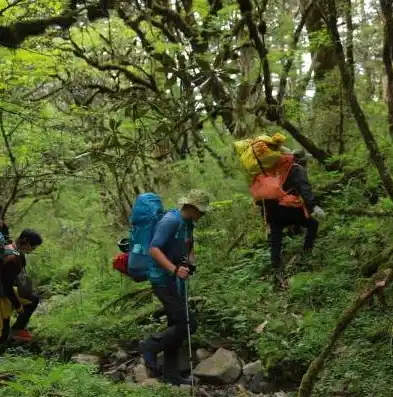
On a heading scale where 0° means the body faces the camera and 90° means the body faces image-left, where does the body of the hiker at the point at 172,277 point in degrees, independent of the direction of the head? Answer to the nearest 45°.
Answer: approximately 270°

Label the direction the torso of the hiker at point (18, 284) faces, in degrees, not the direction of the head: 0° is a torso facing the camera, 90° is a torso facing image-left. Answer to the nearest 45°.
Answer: approximately 270°

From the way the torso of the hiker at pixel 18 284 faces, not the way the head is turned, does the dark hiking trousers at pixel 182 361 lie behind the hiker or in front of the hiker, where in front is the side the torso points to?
in front

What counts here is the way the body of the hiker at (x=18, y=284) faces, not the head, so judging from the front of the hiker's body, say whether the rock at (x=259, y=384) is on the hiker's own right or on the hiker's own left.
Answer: on the hiker's own right

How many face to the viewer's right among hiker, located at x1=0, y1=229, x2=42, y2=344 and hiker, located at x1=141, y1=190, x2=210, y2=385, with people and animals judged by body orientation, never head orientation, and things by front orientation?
2

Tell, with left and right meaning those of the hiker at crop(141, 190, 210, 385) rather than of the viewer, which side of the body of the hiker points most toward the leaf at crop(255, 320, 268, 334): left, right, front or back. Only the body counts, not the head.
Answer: front

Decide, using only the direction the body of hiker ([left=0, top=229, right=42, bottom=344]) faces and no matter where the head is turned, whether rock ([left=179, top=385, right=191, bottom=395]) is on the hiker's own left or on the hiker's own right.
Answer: on the hiker's own right

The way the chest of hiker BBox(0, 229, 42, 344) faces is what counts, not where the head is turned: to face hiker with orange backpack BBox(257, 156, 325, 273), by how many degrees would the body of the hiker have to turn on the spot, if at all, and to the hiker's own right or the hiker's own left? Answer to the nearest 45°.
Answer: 0° — they already face them

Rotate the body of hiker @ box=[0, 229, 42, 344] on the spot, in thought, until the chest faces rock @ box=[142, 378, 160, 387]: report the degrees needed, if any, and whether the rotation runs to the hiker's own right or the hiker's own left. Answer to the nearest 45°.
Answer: approximately 45° to the hiker's own right
